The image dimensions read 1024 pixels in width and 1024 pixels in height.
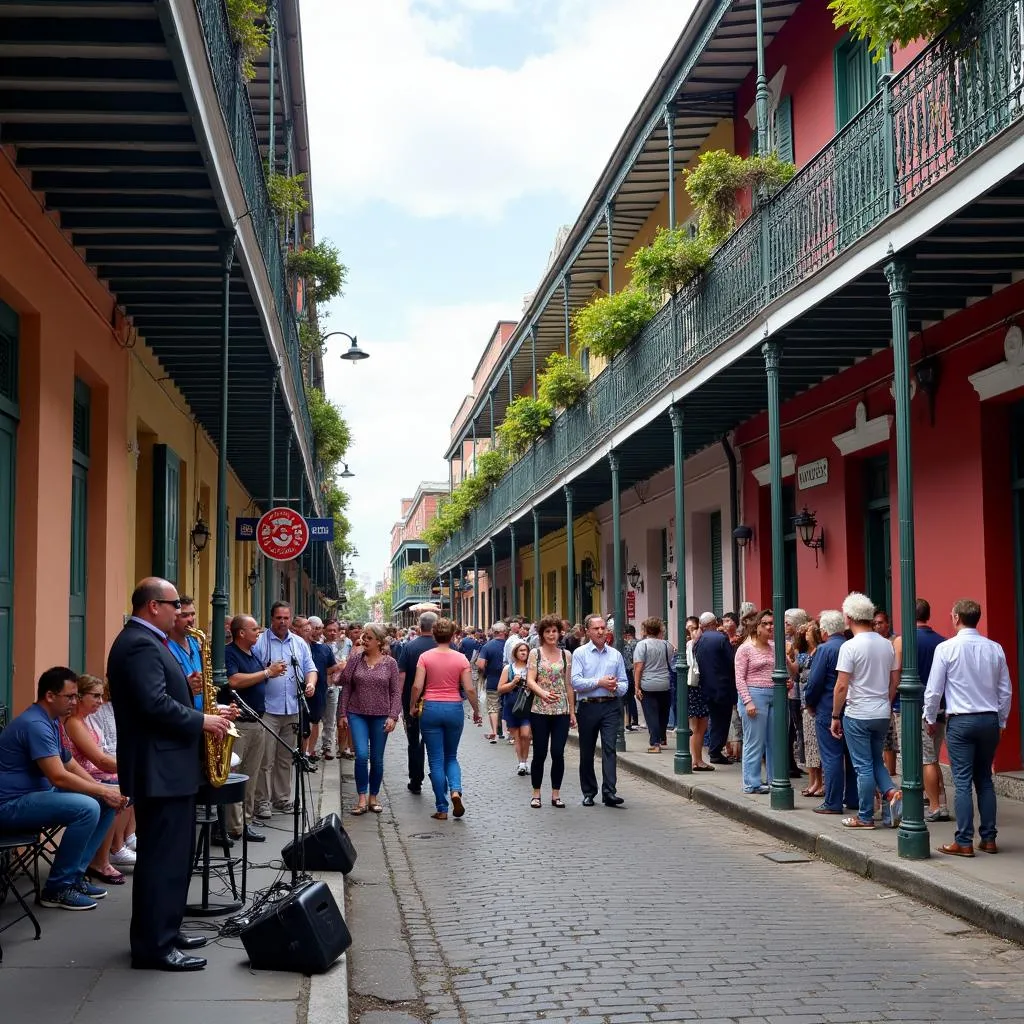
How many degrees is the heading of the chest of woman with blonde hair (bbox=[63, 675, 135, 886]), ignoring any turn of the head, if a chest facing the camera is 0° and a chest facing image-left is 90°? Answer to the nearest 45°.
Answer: approximately 270°

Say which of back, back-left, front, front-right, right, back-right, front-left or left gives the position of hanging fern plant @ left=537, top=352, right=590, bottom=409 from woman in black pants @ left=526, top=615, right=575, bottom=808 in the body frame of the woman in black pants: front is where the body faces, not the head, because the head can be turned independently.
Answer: back

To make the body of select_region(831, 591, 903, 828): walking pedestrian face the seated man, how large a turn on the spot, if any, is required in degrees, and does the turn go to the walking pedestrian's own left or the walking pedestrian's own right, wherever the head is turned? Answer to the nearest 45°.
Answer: approximately 90° to the walking pedestrian's own left

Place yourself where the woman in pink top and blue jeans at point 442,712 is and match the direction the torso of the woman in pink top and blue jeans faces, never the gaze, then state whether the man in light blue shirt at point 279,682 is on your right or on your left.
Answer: on your left

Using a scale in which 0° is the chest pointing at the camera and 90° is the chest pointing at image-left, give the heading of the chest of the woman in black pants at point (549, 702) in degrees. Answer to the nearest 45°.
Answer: approximately 0°

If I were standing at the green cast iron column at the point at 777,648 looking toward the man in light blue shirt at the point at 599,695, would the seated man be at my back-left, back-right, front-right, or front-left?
front-left

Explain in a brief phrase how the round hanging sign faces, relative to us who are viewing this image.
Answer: facing the viewer

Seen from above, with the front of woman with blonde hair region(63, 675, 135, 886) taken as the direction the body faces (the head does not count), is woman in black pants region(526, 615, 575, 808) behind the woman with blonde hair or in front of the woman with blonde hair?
in front

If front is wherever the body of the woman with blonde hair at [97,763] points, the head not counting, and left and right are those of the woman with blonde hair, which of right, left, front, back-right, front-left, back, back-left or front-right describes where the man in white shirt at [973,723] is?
front

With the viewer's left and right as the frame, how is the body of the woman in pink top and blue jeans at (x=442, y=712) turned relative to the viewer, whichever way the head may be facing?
facing away from the viewer

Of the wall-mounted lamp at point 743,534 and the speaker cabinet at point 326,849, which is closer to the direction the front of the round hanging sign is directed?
the speaker cabinet

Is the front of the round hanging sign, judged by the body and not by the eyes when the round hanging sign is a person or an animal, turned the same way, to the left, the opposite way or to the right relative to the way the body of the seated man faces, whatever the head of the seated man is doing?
to the right

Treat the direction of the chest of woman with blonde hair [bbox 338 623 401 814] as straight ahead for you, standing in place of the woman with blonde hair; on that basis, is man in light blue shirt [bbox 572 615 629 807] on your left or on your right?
on your left

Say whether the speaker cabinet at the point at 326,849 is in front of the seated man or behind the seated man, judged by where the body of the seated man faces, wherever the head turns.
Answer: in front

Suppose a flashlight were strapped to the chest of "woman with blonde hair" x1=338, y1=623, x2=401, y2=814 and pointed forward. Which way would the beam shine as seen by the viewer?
toward the camera

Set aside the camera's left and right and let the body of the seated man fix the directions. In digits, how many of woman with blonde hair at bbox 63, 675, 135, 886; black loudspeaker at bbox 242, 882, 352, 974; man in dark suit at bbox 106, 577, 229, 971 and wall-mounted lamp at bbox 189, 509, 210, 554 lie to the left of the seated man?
2
